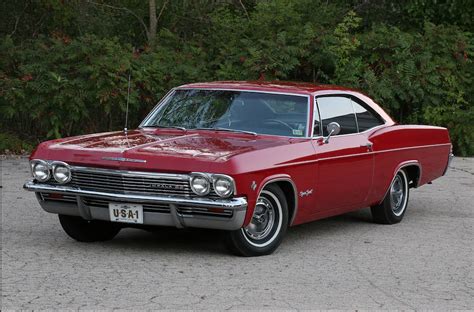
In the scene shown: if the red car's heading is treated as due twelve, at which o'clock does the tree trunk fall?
The tree trunk is roughly at 4 o'clock from the red car.

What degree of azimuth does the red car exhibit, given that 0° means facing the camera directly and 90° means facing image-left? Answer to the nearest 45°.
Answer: approximately 45°
